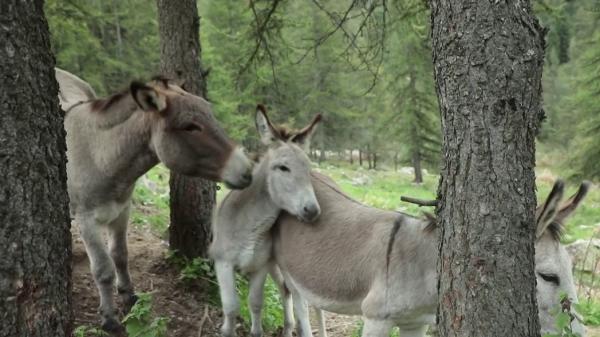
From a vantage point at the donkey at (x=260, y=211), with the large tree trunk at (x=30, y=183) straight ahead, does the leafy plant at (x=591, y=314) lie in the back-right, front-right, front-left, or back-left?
back-left

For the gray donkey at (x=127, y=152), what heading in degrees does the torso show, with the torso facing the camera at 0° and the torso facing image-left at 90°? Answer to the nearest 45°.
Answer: approximately 315°

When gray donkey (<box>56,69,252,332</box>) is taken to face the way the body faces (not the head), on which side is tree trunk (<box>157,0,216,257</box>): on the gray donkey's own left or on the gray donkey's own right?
on the gray donkey's own left

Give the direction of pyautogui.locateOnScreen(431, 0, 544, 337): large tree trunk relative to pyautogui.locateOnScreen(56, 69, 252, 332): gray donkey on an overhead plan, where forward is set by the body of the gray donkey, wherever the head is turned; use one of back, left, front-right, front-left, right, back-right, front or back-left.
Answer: front

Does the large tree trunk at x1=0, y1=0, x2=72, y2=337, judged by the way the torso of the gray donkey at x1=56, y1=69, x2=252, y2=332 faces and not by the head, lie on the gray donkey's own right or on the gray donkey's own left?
on the gray donkey's own right

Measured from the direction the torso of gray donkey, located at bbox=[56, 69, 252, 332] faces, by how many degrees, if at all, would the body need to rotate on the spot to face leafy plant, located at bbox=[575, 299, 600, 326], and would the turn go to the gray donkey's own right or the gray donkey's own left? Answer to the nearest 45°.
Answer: approximately 45° to the gray donkey's own left

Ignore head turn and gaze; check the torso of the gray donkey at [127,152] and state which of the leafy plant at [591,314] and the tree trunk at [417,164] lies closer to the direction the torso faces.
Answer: the leafy plant
